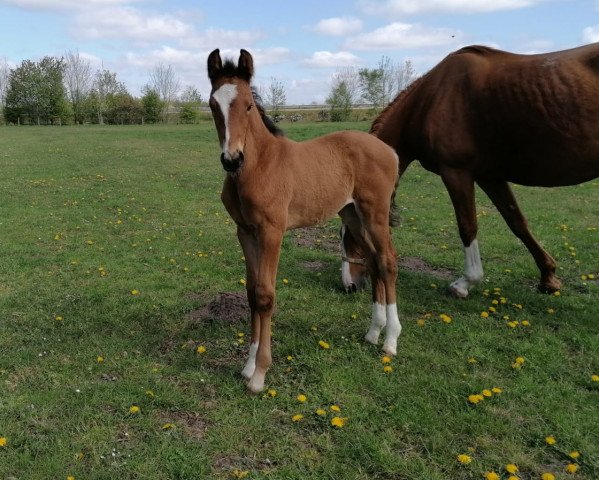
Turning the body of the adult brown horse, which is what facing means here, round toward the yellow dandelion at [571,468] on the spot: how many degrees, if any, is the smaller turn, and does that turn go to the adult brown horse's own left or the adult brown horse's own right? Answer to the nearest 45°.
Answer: approximately 90° to the adult brown horse's own left

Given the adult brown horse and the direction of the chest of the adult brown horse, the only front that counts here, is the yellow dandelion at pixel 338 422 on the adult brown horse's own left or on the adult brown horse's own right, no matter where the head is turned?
on the adult brown horse's own left

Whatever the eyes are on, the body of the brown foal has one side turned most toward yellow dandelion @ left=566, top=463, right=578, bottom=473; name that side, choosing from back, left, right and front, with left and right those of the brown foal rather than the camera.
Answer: left

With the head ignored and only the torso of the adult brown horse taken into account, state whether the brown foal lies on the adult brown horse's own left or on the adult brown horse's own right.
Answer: on the adult brown horse's own left

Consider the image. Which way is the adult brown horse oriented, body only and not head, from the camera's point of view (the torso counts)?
to the viewer's left

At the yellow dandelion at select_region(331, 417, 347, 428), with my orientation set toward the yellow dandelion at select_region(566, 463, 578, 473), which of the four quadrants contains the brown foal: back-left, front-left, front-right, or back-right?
back-left

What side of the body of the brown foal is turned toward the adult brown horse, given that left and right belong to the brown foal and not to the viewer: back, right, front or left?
back
